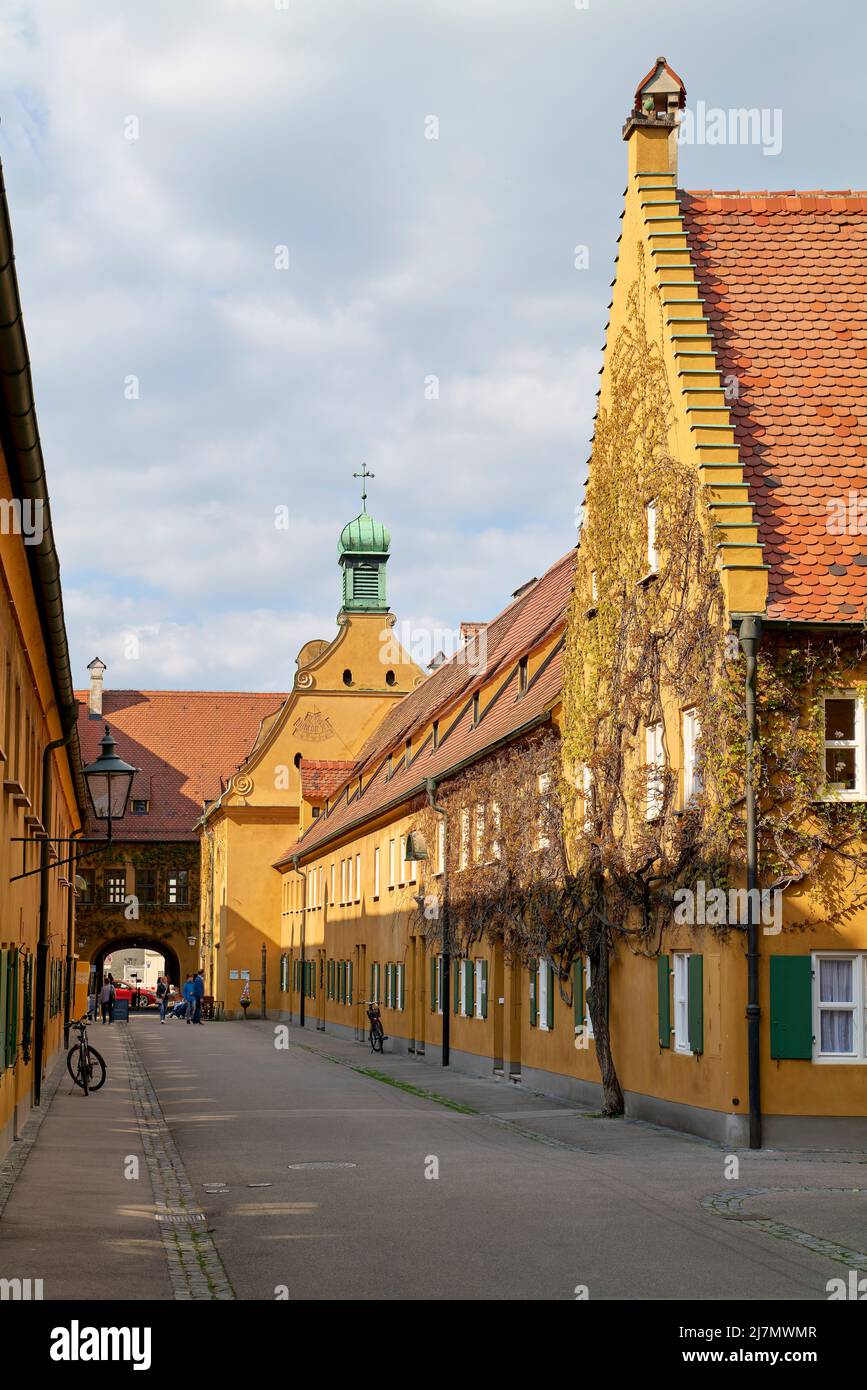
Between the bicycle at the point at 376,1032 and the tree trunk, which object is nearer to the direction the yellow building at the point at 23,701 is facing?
the tree trunk

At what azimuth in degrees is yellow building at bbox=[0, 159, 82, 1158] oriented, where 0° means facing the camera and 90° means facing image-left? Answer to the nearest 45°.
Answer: approximately 270°

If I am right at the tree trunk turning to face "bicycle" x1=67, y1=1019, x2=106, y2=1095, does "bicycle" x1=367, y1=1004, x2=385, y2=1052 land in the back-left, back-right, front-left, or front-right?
front-right

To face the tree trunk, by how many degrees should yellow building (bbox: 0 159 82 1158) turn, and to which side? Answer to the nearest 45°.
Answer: approximately 45° to its right

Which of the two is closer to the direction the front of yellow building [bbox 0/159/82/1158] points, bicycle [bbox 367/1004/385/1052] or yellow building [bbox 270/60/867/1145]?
the yellow building

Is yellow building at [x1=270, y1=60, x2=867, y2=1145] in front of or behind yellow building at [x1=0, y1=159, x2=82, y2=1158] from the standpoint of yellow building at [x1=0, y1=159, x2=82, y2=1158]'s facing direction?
in front

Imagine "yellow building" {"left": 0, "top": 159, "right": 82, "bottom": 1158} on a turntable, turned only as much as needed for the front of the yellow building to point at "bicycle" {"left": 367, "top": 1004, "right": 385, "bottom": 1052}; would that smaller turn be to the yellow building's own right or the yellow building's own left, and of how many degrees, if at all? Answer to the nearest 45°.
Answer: approximately 90° to the yellow building's own left

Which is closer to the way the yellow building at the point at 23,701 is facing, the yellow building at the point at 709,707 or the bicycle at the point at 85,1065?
the yellow building
